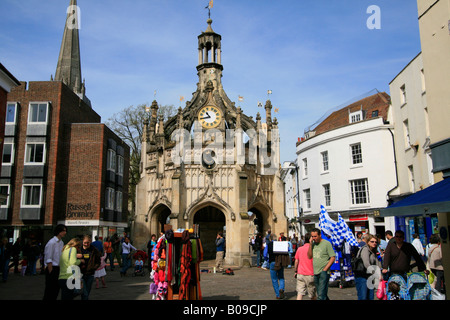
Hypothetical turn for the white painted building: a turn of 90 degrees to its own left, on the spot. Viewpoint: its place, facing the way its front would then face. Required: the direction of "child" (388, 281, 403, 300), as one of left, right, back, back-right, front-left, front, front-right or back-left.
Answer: front-right

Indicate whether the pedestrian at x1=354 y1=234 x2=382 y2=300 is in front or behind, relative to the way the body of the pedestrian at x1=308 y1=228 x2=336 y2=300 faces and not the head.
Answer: behind

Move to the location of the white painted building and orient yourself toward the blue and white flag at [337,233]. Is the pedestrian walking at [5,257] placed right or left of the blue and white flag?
right

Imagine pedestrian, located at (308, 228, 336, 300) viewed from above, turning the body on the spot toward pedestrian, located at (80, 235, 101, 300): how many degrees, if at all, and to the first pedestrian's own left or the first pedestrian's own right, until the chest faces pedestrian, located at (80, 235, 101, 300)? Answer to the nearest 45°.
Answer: approximately 45° to the first pedestrian's own right
